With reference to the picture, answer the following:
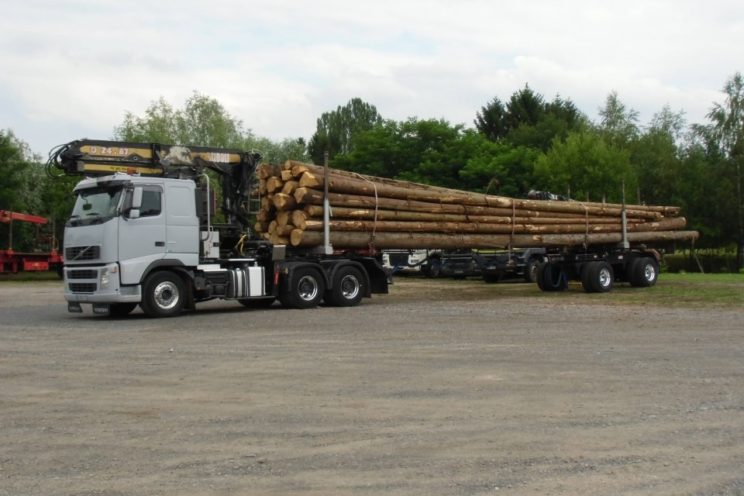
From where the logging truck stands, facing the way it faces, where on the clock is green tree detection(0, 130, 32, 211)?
The green tree is roughly at 4 o'clock from the logging truck.

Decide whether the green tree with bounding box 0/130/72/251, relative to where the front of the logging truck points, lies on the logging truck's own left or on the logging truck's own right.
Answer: on the logging truck's own right

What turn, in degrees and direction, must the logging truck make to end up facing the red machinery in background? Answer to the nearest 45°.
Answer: approximately 135° to its right
